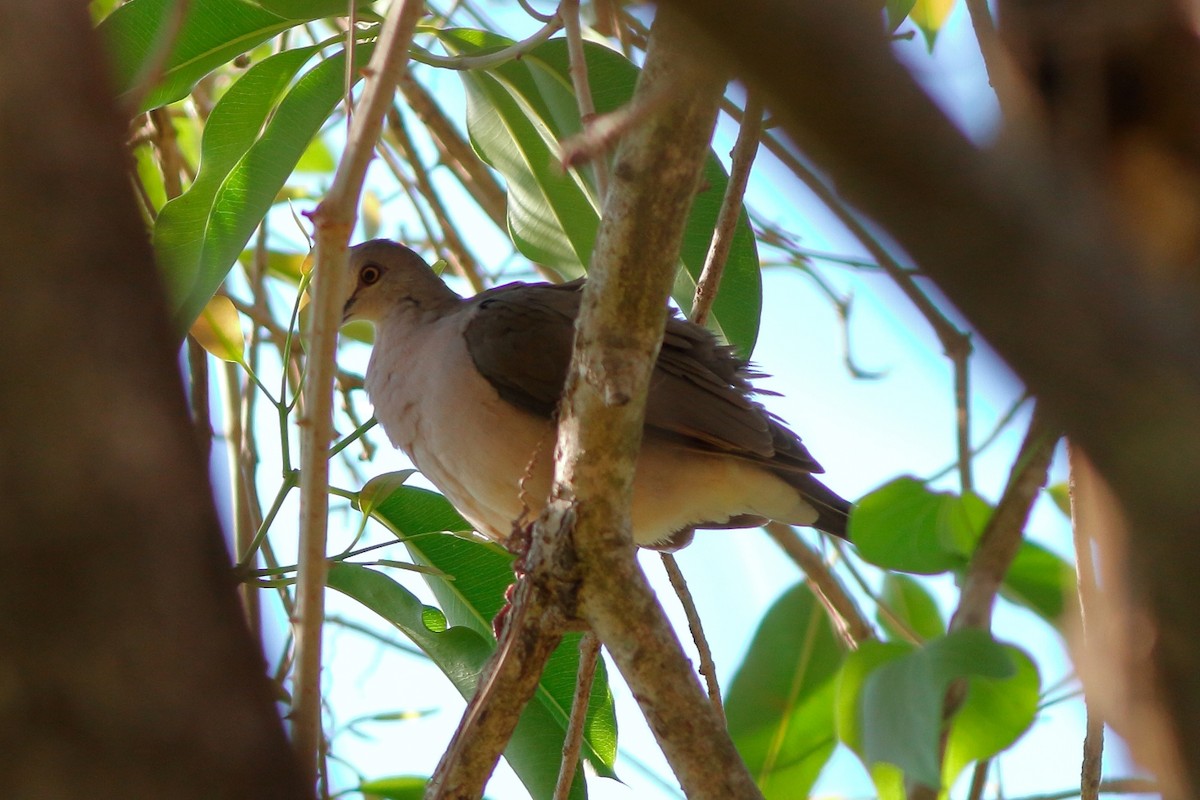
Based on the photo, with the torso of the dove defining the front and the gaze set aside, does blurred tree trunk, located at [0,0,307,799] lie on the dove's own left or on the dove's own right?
on the dove's own left

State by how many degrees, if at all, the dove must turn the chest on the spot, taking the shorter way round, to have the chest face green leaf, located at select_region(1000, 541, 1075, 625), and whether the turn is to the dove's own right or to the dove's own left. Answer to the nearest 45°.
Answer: approximately 135° to the dove's own left

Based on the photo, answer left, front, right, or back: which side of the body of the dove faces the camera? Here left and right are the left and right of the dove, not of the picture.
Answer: left

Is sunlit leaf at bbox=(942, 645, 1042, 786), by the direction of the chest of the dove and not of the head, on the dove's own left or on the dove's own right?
on the dove's own left

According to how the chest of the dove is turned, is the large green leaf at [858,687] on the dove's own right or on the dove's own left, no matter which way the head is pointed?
on the dove's own left

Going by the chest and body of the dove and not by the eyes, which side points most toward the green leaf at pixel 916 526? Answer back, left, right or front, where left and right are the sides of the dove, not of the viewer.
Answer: back

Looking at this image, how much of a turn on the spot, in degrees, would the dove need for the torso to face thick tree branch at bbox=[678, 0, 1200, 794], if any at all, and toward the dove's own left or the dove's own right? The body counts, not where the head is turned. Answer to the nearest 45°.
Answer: approximately 90° to the dove's own left
